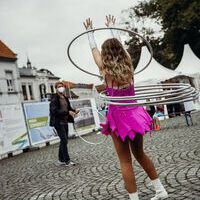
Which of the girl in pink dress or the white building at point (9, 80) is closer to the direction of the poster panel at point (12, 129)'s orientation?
the girl in pink dress

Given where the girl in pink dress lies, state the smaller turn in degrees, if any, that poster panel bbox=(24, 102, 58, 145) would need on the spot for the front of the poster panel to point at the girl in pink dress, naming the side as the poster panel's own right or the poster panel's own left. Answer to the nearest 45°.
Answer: approximately 45° to the poster panel's own right

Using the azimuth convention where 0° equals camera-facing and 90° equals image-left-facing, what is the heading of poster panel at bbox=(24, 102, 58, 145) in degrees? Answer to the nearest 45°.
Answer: approximately 315°

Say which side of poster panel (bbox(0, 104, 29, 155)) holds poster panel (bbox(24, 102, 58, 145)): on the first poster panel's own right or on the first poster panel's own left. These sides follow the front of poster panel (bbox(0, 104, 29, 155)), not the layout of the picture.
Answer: on the first poster panel's own left

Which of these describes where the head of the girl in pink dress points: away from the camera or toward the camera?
away from the camera

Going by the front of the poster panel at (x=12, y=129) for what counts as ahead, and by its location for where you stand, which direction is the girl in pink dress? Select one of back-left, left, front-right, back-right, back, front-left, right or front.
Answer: front-right

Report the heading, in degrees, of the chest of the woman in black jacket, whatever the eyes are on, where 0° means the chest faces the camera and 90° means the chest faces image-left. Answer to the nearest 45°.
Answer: approximately 315°
